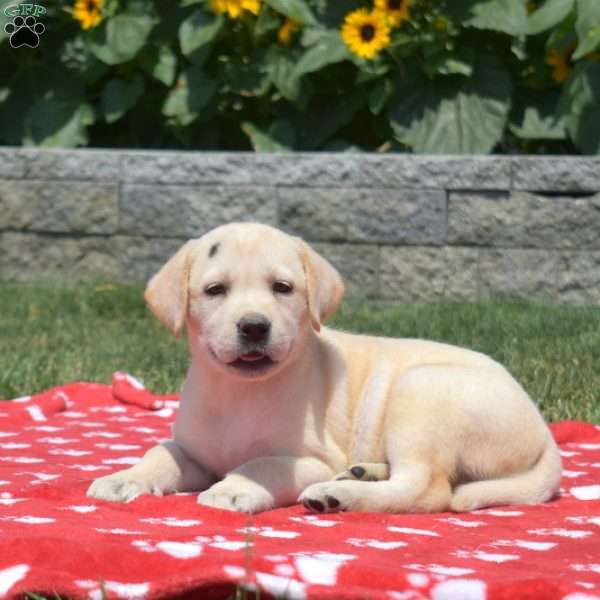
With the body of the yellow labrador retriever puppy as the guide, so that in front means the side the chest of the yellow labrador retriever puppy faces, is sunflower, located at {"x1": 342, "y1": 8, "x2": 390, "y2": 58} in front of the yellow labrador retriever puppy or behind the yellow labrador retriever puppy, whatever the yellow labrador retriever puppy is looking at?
behind

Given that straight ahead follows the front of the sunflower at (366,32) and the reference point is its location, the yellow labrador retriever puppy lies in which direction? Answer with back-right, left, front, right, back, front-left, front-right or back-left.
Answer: front

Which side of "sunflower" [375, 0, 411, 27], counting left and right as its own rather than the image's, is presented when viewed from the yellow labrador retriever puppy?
front

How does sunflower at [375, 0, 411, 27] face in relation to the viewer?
toward the camera

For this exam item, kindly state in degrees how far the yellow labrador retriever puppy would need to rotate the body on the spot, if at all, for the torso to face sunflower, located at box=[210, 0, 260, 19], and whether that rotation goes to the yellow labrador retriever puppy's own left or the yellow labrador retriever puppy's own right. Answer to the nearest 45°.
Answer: approximately 135° to the yellow labrador retriever puppy's own right

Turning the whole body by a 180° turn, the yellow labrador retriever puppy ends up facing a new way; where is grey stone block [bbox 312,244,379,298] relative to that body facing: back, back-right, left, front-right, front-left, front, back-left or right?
front-left

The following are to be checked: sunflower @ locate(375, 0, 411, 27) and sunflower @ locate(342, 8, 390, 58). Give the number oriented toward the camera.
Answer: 2

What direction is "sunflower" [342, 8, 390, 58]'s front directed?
toward the camera

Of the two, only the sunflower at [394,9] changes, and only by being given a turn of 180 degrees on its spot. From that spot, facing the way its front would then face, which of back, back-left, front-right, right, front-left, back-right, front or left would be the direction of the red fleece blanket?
back

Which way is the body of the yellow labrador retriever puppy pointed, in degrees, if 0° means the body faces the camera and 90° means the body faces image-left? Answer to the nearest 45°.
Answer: approximately 45°

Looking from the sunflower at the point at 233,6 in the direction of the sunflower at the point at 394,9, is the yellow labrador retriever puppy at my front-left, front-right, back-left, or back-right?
front-right

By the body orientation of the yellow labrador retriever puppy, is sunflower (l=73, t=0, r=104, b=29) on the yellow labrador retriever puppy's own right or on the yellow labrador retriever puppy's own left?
on the yellow labrador retriever puppy's own right

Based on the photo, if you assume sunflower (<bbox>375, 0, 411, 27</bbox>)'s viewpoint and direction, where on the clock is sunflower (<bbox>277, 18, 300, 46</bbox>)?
sunflower (<bbox>277, 18, 300, 46</bbox>) is roughly at 4 o'clock from sunflower (<bbox>375, 0, 411, 27</bbox>).

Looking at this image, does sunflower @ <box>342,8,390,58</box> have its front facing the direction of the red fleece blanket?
yes
